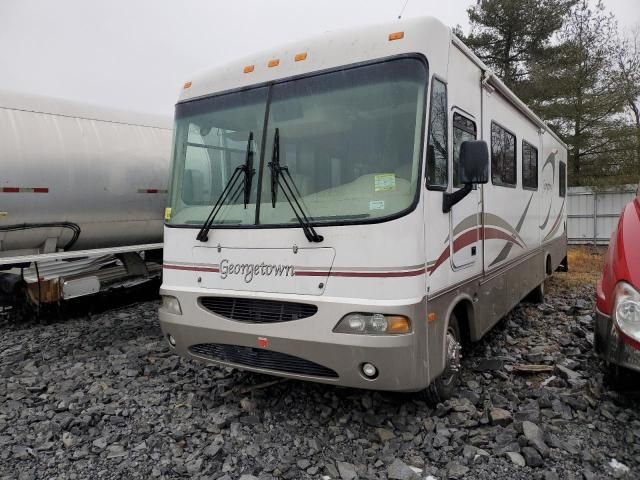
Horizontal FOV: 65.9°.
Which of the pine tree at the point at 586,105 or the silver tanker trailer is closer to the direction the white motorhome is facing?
the silver tanker trailer

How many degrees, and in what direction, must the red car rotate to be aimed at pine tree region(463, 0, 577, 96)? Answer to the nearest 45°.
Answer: approximately 135° to its right

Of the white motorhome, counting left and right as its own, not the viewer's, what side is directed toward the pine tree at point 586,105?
back

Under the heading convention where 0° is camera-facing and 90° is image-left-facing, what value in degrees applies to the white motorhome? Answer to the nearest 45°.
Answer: approximately 45°

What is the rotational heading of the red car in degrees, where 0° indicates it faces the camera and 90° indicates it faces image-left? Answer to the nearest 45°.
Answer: approximately 45°

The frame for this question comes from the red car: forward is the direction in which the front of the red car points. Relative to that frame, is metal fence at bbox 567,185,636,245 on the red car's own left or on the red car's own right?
on the red car's own right

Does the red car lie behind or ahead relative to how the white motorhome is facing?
behind
